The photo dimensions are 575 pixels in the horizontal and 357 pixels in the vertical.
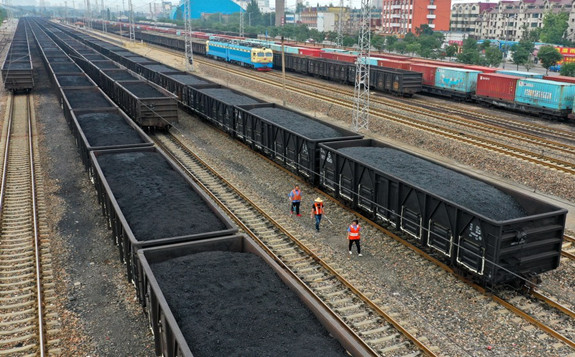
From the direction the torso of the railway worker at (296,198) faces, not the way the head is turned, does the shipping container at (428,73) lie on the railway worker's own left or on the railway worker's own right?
on the railway worker's own left

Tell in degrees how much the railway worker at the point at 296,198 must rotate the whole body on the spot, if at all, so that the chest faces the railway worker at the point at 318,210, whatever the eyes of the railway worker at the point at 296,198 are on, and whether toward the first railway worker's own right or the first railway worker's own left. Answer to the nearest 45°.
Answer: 0° — they already face them

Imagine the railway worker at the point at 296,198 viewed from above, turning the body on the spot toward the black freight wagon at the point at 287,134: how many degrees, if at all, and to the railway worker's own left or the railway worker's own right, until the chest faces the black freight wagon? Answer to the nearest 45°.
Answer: approximately 135° to the railway worker's own left

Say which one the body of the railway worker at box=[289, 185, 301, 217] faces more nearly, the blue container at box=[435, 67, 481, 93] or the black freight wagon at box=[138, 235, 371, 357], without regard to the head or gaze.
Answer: the black freight wagon

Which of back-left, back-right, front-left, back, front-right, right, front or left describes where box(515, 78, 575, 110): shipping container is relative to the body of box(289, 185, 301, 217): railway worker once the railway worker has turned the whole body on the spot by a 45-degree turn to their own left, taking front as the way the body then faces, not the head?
front-left

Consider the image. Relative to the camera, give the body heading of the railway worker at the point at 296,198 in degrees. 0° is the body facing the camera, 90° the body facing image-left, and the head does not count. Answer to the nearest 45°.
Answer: approximately 315°

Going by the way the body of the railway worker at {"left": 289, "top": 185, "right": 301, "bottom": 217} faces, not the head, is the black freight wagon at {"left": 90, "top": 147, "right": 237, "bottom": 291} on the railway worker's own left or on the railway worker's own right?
on the railway worker's own right

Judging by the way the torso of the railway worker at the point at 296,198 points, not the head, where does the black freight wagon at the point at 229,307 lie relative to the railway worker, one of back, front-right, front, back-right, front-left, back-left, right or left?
front-right

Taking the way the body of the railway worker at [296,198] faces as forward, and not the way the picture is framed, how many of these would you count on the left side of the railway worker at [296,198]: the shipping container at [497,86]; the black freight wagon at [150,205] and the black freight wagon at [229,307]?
1

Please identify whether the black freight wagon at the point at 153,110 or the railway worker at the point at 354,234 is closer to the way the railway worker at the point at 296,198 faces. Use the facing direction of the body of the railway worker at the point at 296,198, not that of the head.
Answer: the railway worker
